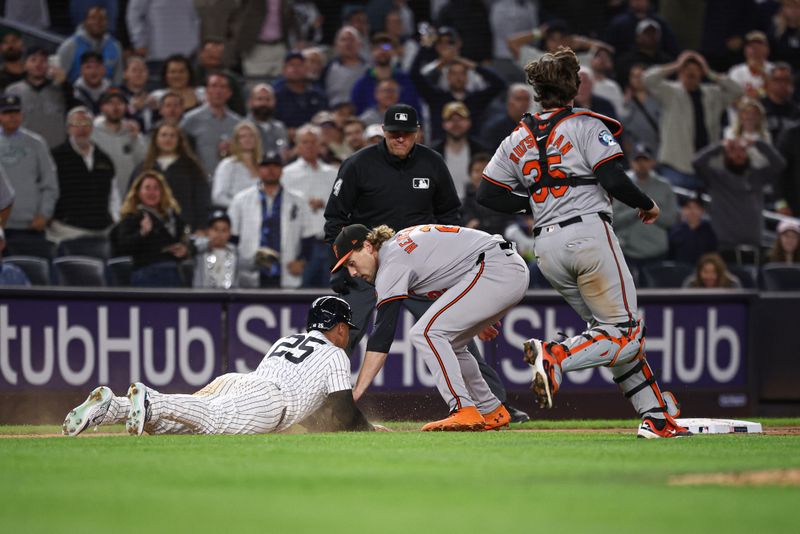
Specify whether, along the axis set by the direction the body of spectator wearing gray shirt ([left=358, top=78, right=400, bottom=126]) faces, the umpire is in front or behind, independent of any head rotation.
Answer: in front

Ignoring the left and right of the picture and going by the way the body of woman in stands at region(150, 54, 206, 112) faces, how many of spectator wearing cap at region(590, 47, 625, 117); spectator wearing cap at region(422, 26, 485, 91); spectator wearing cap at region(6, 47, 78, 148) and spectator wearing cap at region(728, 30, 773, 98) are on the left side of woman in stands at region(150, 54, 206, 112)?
3

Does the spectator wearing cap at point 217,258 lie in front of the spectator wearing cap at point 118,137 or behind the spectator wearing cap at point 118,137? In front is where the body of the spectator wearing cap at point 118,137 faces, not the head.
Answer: in front

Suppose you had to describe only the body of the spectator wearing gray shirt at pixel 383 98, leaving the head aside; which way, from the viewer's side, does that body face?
toward the camera

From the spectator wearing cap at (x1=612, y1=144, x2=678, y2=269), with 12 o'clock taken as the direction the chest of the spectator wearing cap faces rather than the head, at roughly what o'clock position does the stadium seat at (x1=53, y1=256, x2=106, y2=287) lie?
The stadium seat is roughly at 2 o'clock from the spectator wearing cap.

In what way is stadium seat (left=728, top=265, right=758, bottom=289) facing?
toward the camera

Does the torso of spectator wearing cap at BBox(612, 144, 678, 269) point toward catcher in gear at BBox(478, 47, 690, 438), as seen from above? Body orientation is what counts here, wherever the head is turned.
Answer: yes

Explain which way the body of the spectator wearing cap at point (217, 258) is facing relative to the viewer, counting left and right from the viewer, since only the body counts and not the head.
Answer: facing the viewer
